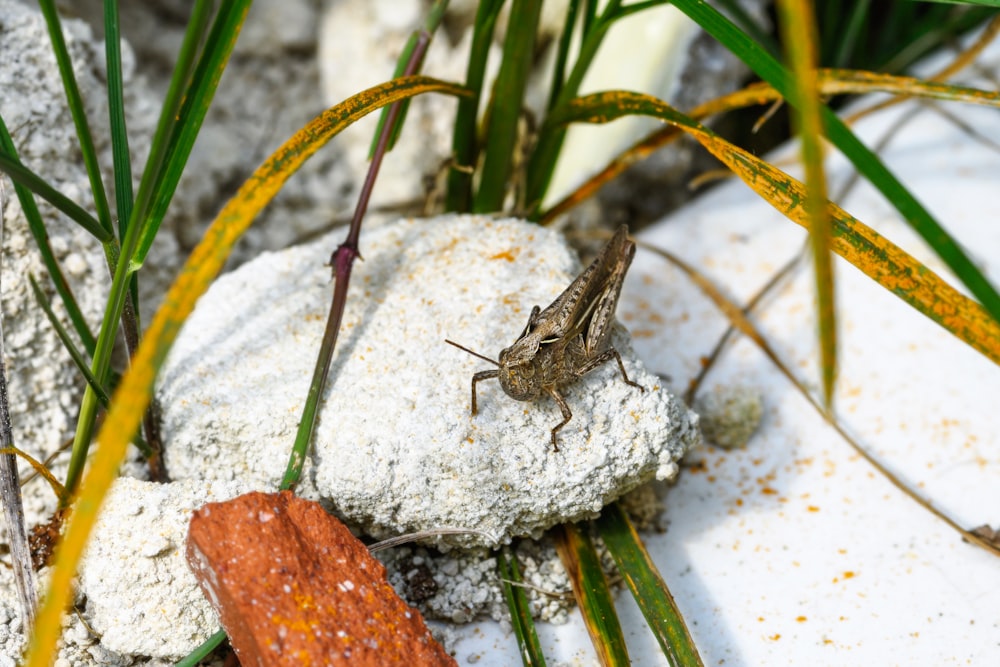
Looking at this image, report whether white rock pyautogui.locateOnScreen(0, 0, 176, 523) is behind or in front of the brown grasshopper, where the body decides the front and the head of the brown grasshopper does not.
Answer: in front

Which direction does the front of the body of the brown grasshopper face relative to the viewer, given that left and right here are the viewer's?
facing the viewer and to the left of the viewer

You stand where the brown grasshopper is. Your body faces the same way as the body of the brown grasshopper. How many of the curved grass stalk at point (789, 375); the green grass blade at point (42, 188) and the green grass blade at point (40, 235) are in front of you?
2

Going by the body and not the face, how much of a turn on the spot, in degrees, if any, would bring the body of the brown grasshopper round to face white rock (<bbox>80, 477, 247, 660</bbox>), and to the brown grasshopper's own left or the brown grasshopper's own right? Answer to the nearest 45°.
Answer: approximately 45° to the brown grasshopper's own right

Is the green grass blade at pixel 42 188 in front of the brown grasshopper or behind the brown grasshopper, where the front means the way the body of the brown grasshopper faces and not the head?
in front
